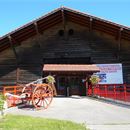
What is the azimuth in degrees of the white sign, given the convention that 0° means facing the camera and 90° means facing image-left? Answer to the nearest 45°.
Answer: approximately 0°

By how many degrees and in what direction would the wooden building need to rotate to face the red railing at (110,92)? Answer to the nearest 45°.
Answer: approximately 45° to its left
